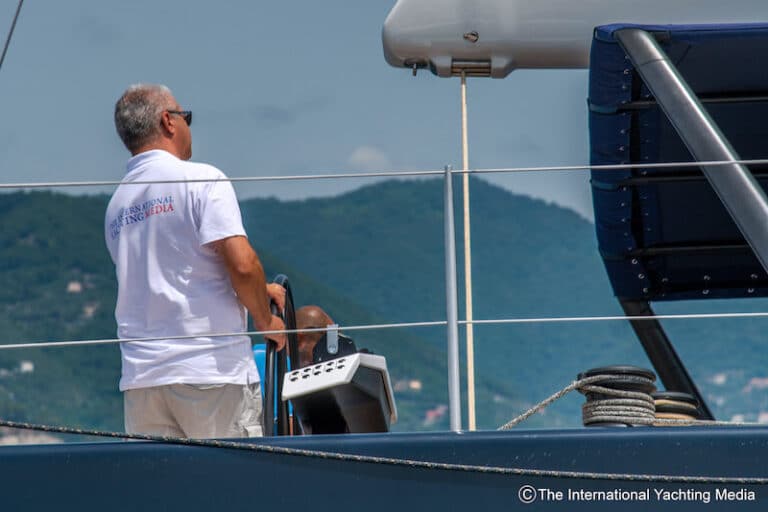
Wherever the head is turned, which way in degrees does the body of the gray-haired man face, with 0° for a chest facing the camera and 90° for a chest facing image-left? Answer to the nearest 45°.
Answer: approximately 225°

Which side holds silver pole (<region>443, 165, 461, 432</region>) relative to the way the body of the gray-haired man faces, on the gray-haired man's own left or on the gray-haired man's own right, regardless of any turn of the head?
on the gray-haired man's own right

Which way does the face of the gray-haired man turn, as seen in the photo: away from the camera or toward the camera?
away from the camera

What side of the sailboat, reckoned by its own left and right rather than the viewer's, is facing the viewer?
right
